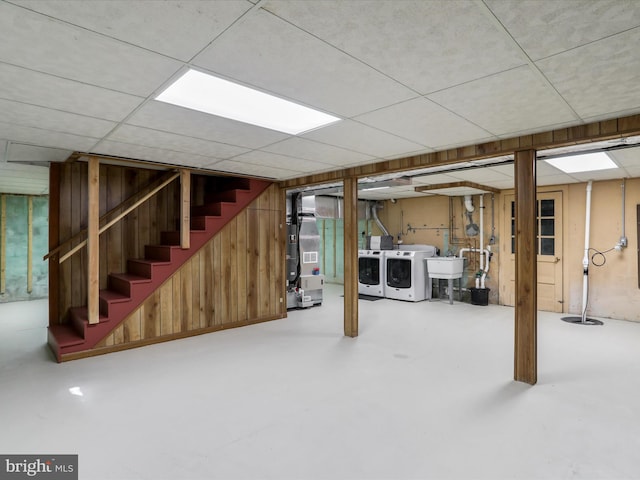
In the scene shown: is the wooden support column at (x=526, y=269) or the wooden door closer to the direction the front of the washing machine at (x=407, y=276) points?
the wooden support column

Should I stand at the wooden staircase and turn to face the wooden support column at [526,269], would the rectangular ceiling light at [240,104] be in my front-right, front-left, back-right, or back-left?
front-right

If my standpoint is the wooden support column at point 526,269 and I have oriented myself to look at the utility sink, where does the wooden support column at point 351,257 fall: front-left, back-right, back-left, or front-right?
front-left

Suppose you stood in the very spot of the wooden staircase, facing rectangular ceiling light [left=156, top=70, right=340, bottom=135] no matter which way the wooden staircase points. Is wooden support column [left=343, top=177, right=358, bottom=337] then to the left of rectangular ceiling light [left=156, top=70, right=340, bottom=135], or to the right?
left

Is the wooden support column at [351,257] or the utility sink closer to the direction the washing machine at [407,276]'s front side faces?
the wooden support column

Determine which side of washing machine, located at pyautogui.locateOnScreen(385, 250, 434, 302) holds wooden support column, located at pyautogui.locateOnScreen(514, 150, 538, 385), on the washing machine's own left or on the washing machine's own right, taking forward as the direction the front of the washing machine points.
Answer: on the washing machine's own left

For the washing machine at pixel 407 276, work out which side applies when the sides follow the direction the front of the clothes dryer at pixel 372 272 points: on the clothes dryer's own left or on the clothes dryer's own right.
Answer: on the clothes dryer's own left

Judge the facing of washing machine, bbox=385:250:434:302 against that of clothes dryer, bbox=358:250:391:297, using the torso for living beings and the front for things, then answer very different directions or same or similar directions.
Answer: same or similar directions

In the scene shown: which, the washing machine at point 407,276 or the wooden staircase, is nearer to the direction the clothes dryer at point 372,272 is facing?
the wooden staircase

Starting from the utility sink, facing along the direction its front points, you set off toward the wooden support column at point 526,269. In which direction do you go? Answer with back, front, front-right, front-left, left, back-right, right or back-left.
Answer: front-left

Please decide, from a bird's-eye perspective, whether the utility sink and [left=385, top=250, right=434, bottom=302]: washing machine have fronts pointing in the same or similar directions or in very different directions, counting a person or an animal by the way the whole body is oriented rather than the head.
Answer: same or similar directions

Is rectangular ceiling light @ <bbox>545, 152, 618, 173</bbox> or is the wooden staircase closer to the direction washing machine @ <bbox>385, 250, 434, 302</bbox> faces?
the wooden staircase

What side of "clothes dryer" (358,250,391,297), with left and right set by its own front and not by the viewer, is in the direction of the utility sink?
left

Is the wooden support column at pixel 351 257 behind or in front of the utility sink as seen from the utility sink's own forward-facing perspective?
in front

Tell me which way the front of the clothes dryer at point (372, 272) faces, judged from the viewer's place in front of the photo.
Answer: facing the viewer and to the left of the viewer
